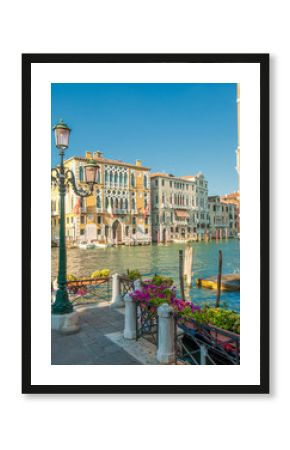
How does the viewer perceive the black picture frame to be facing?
facing the viewer
